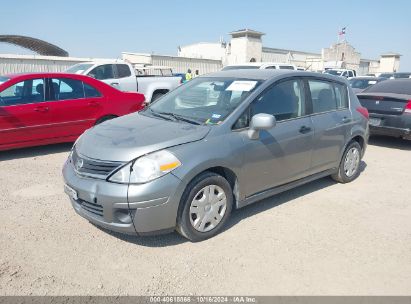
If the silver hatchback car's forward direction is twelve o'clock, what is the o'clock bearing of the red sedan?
The red sedan is roughly at 3 o'clock from the silver hatchback car.

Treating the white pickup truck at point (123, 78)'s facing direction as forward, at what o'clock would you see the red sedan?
The red sedan is roughly at 11 o'clock from the white pickup truck.

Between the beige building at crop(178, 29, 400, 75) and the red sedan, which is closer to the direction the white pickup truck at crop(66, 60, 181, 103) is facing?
the red sedan

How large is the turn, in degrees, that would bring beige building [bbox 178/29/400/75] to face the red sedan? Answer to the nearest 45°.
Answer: approximately 45° to its right

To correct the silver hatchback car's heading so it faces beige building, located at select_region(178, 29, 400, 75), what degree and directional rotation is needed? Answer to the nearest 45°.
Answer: approximately 135° to its right

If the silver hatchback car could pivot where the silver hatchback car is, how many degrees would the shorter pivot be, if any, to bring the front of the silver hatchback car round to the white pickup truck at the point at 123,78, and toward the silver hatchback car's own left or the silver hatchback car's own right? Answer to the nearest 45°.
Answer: approximately 135° to the silver hatchback car's own right

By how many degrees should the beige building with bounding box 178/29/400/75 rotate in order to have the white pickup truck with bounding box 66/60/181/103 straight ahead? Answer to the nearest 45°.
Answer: approximately 45° to its right

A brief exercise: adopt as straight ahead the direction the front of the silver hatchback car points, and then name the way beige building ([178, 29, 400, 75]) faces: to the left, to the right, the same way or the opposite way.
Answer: to the left

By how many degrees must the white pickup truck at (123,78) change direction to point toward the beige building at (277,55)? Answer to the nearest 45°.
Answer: approximately 180°

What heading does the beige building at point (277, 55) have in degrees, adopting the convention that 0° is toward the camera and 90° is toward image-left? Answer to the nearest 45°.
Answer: approximately 315°
